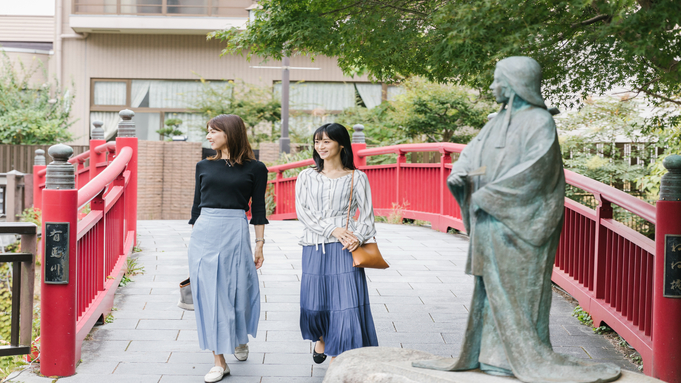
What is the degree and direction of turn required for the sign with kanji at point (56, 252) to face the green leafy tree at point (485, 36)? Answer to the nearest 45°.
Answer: approximately 90° to its left

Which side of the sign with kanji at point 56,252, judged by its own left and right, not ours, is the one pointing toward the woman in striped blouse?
left

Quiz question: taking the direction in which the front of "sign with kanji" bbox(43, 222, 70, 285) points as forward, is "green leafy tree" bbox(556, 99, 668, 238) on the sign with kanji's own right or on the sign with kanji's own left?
on the sign with kanji's own left

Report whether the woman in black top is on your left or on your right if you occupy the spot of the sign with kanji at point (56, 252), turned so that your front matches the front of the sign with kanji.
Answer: on your left

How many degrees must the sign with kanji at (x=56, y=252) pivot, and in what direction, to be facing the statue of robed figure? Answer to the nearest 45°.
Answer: approximately 45° to its left

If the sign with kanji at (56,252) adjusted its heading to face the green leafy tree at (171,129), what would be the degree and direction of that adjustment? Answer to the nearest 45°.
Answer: approximately 180°

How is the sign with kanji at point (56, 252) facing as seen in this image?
toward the camera

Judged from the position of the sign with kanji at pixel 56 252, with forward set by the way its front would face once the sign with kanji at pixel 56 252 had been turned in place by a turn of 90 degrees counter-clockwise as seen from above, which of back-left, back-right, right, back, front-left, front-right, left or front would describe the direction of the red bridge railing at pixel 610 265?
front
